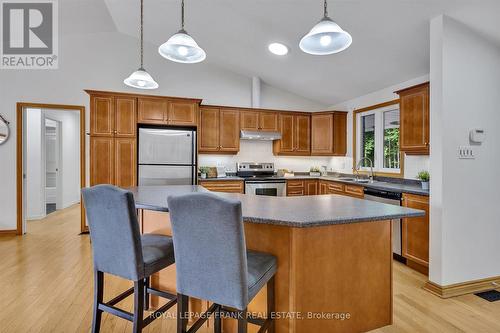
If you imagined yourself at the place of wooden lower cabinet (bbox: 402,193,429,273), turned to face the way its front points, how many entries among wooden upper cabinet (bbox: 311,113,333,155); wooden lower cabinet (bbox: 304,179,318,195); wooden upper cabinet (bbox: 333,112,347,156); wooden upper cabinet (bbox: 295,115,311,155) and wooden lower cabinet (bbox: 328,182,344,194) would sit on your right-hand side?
5

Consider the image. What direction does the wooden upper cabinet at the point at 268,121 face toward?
toward the camera

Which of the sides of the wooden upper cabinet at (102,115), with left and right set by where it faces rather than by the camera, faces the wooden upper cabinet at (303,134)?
left

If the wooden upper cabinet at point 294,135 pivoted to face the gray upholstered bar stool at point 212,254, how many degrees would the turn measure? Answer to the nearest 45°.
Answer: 0° — it already faces it

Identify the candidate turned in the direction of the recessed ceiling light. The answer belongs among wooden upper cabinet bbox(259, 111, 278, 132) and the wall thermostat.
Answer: the wooden upper cabinet

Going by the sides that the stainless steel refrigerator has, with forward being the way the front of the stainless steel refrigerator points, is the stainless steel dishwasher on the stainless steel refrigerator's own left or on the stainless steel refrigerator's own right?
on the stainless steel refrigerator's own left

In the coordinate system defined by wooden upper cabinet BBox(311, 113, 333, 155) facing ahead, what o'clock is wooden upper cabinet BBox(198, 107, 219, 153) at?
wooden upper cabinet BBox(198, 107, 219, 153) is roughly at 2 o'clock from wooden upper cabinet BBox(311, 113, 333, 155).

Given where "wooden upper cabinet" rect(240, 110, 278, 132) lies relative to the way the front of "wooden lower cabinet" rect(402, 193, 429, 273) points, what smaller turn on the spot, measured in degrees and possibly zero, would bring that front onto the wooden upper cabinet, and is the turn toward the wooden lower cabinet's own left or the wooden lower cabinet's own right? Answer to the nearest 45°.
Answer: approximately 45° to the wooden lower cabinet's own right

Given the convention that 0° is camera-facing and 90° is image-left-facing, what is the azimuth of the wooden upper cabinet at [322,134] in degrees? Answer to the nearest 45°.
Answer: approximately 0°

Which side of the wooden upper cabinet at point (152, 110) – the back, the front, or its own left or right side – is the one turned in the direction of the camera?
front

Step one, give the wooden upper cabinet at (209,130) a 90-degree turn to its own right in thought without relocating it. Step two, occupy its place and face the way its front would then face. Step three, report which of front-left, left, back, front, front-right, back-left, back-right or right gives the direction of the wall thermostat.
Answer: back-left
